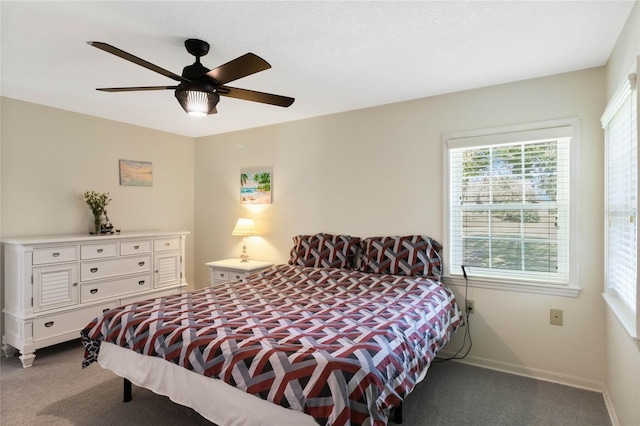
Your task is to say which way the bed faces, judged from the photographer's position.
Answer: facing the viewer and to the left of the viewer

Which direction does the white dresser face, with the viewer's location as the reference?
facing the viewer and to the right of the viewer

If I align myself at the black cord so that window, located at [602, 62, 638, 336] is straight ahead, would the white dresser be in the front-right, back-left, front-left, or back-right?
back-right

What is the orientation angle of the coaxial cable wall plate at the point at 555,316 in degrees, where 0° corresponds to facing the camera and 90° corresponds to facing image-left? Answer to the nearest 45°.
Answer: approximately 0°

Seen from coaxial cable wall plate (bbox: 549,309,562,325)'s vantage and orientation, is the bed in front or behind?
in front

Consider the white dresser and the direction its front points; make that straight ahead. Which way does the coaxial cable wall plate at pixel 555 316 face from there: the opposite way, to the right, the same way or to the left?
to the right

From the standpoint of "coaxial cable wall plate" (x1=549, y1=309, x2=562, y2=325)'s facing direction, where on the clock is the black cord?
The black cord is roughly at 3 o'clock from the coaxial cable wall plate.

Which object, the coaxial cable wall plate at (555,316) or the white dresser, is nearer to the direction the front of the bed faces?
the white dresser

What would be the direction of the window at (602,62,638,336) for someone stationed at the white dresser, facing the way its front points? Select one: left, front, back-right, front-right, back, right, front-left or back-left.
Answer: front

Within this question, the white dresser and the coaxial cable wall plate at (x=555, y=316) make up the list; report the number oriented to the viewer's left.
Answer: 0

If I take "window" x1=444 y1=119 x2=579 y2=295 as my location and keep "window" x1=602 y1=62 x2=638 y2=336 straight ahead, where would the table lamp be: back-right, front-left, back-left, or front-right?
back-right
